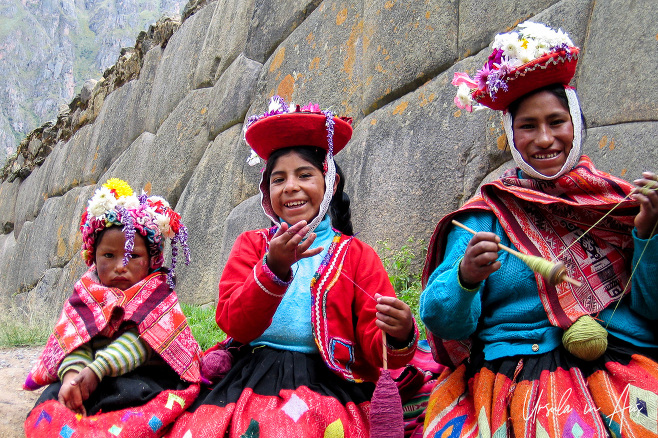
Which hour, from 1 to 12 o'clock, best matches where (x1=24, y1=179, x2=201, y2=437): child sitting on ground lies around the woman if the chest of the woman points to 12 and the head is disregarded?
The child sitting on ground is roughly at 3 o'clock from the woman.

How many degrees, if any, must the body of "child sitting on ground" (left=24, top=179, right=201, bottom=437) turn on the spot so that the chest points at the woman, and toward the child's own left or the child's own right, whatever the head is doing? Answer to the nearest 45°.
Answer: approximately 45° to the child's own left

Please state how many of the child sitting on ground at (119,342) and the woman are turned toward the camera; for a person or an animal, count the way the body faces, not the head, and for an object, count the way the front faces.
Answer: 2

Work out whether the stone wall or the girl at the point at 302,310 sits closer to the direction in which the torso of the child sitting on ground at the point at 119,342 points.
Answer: the girl

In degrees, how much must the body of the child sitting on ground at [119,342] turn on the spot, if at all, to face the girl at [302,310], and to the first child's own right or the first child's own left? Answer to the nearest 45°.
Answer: approximately 45° to the first child's own left

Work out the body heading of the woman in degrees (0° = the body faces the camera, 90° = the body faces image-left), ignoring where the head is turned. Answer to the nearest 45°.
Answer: approximately 0°

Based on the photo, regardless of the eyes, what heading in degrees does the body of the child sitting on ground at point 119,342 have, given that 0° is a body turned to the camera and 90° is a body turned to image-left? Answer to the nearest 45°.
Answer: approximately 0°
